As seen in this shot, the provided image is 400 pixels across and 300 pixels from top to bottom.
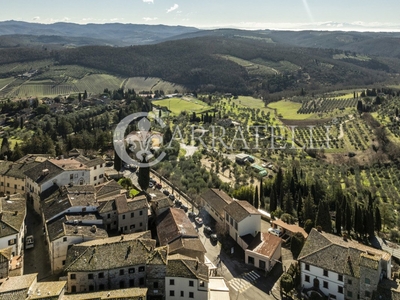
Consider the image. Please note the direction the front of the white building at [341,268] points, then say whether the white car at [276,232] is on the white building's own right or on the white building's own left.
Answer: on the white building's own right

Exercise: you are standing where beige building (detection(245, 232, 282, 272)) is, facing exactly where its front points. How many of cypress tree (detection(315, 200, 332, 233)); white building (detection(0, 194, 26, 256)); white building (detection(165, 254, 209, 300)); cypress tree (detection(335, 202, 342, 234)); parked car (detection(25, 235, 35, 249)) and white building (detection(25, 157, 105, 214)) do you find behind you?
2

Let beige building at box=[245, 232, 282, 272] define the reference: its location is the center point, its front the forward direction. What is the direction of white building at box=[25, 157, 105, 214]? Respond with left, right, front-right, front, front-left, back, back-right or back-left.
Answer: front-right

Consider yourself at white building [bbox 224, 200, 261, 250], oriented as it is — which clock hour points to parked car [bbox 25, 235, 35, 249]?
The parked car is roughly at 1 o'clock from the white building.

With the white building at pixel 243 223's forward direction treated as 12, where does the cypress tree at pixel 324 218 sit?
The cypress tree is roughly at 7 o'clock from the white building.

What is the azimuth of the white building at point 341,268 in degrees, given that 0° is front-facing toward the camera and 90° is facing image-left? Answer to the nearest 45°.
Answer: approximately 45°

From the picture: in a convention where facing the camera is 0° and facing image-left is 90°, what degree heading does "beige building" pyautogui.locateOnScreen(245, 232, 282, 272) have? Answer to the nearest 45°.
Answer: approximately 45°

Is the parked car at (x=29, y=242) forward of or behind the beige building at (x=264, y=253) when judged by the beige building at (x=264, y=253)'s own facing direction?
forward

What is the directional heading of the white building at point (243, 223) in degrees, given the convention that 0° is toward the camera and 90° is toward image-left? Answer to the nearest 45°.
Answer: approximately 45°

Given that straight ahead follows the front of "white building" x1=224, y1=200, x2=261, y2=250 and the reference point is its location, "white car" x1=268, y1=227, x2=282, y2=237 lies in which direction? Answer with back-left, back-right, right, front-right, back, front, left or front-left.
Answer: back

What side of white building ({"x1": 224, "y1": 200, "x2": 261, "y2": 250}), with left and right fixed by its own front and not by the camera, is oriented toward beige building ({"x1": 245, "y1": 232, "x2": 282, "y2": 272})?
left

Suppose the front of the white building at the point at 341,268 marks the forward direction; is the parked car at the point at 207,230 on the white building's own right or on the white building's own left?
on the white building's own right
